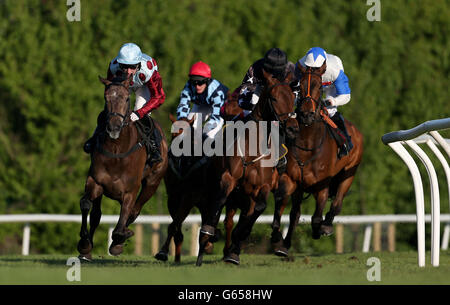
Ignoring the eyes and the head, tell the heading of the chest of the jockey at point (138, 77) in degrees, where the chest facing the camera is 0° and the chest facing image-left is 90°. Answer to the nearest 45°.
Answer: approximately 0°

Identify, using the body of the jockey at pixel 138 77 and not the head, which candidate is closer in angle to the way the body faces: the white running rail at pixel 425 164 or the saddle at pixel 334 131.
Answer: the white running rail

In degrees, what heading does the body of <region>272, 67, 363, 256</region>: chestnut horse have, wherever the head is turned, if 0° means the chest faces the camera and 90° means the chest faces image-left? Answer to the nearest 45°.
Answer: approximately 45°

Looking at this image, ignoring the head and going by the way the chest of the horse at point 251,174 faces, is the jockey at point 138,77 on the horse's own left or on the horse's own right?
on the horse's own right

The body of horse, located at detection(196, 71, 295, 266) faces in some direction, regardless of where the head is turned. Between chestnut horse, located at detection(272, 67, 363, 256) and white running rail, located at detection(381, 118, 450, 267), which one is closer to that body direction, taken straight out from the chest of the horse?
the white running rail

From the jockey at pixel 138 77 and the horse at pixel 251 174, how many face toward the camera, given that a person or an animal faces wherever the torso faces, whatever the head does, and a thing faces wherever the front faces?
2

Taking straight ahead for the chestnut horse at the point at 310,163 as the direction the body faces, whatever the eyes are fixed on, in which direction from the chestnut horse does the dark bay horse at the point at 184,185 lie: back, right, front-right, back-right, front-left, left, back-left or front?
front-right

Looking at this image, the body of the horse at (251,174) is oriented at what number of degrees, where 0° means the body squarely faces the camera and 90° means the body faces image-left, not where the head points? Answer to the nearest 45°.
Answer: approximately 0°

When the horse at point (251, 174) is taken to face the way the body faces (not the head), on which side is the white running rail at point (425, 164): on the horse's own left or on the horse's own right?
on the horse's own left
